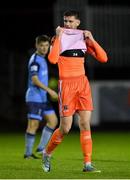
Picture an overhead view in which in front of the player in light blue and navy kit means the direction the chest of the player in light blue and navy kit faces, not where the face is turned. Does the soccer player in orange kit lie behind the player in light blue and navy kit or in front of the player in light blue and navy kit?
in front

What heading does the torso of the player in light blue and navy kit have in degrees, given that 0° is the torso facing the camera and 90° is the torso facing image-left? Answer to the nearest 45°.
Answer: approximately 315°
